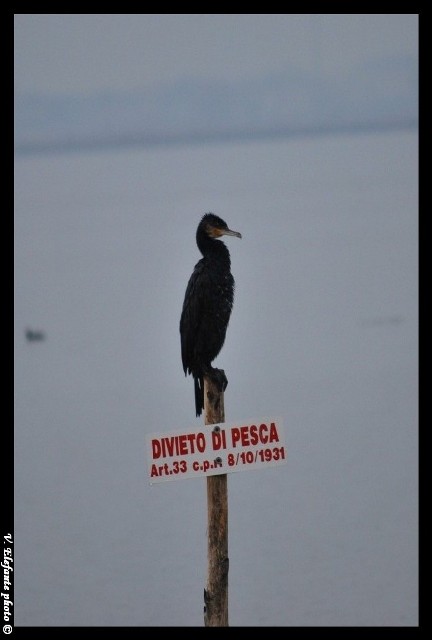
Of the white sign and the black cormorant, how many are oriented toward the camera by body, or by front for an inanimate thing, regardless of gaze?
1

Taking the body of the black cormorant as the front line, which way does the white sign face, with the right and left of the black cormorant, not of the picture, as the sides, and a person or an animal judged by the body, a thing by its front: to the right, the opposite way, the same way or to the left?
to the right

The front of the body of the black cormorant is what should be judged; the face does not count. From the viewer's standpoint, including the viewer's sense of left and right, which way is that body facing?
facing to the right of the viewer
